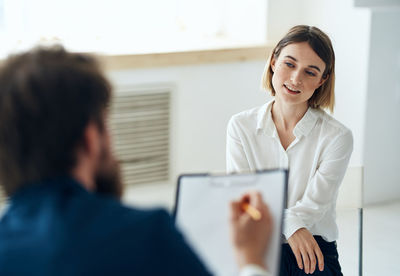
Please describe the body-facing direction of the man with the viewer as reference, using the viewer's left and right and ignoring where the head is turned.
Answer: facing away from the viewer and to the right of the viewer

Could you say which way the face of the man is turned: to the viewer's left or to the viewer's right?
to the viewer's right

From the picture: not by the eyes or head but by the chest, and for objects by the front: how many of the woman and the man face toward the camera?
1

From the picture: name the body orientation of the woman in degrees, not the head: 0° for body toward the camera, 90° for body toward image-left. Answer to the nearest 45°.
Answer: approximately 0°

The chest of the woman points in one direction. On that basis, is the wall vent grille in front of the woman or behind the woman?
behind
